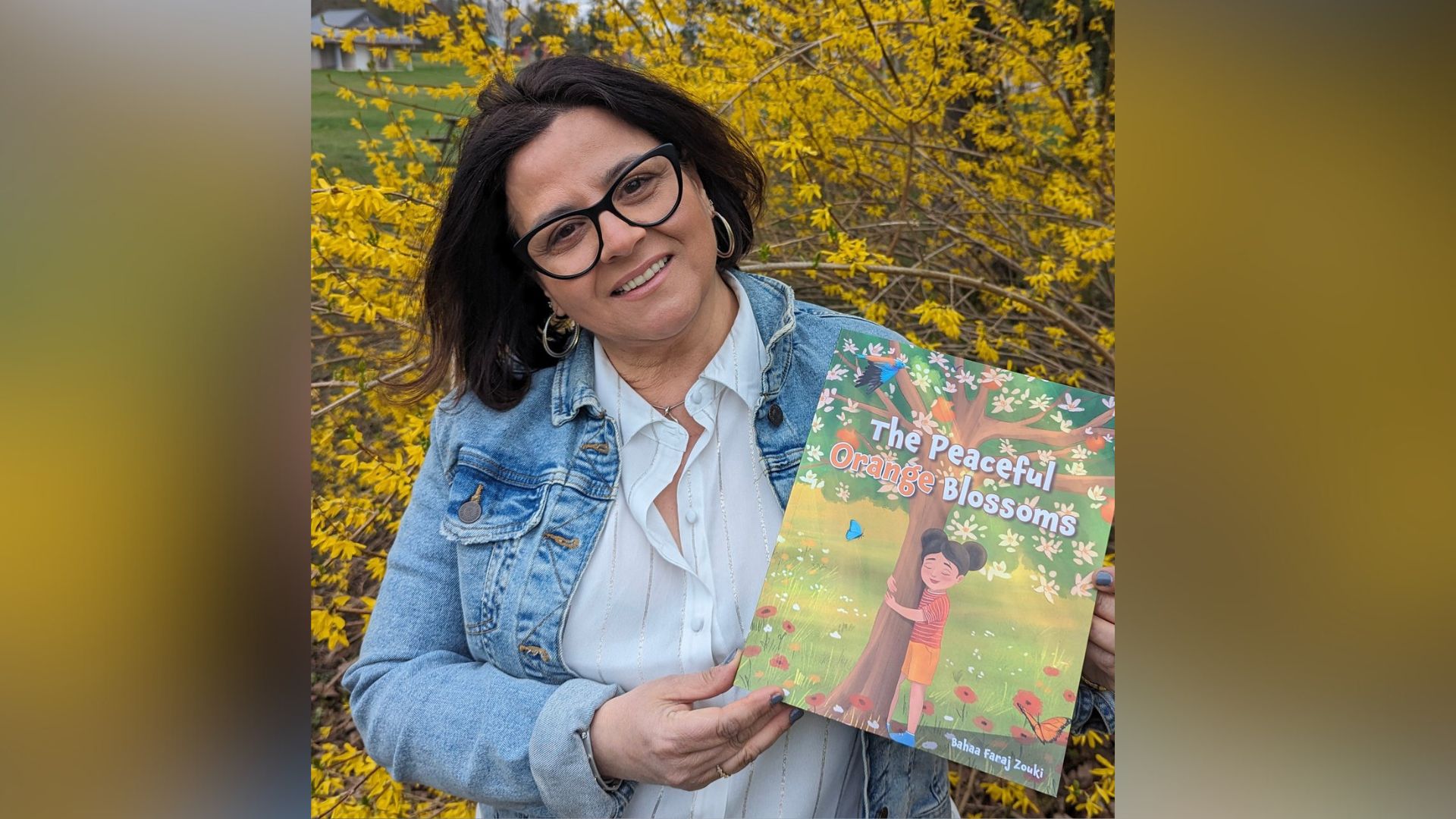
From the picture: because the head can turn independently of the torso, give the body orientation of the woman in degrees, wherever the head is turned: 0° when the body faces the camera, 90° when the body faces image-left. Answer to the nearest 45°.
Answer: approximately 0°

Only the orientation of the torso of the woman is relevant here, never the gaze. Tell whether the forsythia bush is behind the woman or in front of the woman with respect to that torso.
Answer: behind
